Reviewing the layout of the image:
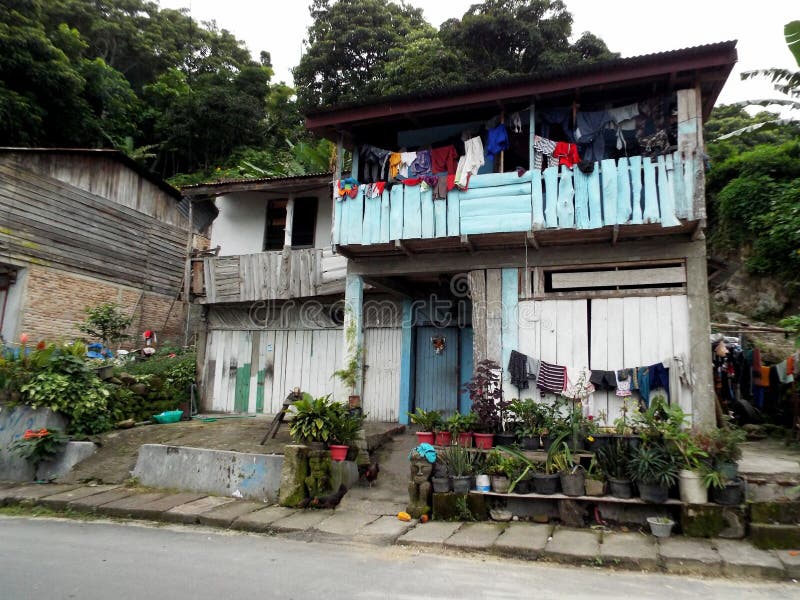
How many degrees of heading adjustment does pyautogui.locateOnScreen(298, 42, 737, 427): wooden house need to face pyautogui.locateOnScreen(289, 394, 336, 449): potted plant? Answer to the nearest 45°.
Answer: approximately 90° to its right

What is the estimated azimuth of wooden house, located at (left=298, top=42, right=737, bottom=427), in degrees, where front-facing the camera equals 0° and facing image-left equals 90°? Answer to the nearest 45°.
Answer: approximately 0°

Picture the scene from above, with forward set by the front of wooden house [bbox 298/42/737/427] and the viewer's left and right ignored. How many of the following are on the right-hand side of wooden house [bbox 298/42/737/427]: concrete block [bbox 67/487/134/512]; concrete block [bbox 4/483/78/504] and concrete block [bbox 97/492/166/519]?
3

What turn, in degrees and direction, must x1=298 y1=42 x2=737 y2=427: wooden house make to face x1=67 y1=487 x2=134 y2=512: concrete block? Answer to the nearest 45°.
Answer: approximately 90° to its right

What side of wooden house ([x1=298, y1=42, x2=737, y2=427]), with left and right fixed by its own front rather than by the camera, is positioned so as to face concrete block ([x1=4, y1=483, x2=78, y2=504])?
right

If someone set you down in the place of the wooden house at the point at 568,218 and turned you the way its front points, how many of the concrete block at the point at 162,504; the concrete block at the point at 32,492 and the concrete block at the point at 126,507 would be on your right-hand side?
3

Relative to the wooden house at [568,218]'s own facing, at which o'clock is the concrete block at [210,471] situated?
The concrete block is roughly at 3 o'clock from the wooden house.

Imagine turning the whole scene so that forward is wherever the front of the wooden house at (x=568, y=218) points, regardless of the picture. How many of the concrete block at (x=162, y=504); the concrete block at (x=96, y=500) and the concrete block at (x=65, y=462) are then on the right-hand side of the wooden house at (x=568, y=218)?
3

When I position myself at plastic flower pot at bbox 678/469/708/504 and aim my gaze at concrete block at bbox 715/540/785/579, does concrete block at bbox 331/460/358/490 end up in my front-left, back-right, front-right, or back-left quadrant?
back-right
